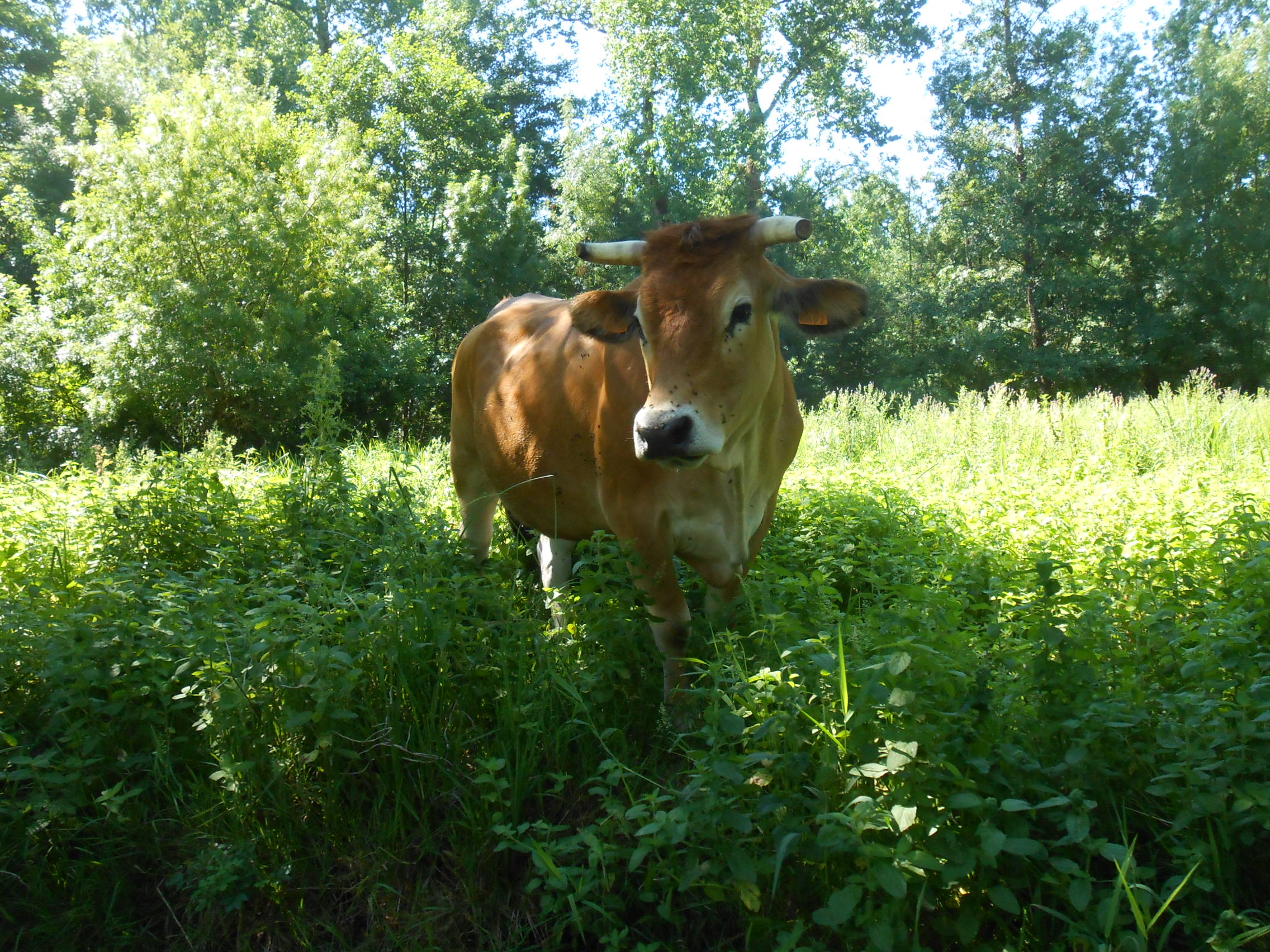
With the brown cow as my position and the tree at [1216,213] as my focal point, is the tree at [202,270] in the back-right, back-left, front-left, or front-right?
front-left

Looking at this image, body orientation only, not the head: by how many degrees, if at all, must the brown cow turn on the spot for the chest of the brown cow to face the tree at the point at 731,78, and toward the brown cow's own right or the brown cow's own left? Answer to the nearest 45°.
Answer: approximately 135° to the brown cow's own left

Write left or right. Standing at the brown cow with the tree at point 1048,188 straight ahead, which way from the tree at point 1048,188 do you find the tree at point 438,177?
left

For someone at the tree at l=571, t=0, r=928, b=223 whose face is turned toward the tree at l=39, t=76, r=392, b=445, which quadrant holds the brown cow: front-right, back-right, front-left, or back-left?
front-left

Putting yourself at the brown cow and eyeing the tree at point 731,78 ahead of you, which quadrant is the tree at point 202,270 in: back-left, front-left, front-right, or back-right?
front-left

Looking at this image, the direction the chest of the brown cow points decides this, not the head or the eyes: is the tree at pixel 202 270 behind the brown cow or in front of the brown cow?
behind

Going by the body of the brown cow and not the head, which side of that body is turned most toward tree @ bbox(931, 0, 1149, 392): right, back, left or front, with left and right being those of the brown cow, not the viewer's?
left

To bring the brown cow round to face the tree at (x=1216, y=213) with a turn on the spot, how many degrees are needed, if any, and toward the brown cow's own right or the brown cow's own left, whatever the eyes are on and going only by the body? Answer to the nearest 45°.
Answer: approximately 90° to the brown cow's own left

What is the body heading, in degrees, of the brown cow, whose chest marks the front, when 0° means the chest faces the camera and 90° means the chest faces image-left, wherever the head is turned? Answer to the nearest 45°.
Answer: approximately 315°

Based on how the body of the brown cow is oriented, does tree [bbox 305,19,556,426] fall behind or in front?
behind

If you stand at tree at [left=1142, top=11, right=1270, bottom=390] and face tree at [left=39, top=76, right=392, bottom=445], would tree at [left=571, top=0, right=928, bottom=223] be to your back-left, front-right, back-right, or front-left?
front-right
